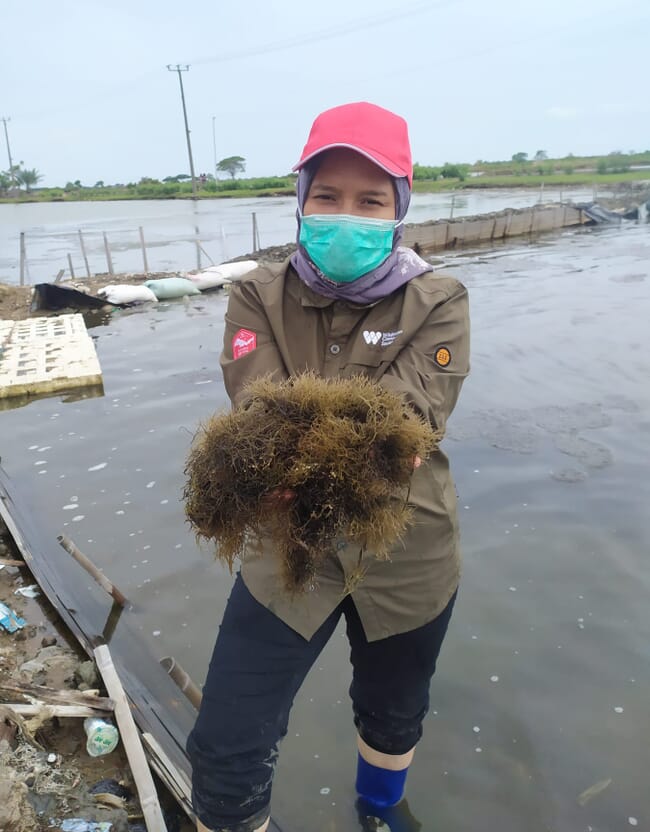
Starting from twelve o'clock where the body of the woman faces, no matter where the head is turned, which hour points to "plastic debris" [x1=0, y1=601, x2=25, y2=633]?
The plastic debris is roughly at 4 o'clock from the woman.

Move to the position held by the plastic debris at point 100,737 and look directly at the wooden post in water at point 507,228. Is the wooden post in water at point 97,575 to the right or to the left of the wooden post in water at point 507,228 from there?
left

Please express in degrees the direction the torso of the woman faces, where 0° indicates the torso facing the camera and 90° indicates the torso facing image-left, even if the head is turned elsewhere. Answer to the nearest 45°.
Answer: approximately 0°

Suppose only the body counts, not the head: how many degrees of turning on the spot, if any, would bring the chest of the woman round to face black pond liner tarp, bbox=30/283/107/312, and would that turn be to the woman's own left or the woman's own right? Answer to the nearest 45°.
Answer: approximately 135° to the woman's own right

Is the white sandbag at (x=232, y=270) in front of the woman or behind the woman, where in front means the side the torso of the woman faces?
behind

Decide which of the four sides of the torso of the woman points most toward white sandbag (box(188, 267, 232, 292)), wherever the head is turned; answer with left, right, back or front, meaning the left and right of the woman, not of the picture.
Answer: back

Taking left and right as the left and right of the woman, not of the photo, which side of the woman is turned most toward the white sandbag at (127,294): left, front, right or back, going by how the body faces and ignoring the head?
back
